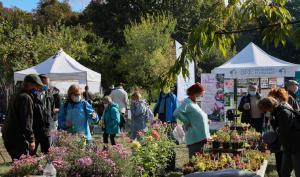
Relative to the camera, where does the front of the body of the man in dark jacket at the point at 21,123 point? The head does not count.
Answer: to the viewer's right

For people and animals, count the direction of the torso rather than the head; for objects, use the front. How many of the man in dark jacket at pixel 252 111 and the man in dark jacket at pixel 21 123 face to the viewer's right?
1

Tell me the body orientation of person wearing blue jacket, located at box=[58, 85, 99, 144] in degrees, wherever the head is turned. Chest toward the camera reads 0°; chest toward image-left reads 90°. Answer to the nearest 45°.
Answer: approximately 0°

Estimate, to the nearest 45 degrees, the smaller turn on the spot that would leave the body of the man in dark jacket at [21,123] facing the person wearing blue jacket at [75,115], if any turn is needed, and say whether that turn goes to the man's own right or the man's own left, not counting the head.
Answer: approximately 45° to the man's own left

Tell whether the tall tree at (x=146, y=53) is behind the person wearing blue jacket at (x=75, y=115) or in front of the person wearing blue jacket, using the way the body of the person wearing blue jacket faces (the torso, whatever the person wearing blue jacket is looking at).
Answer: behind
